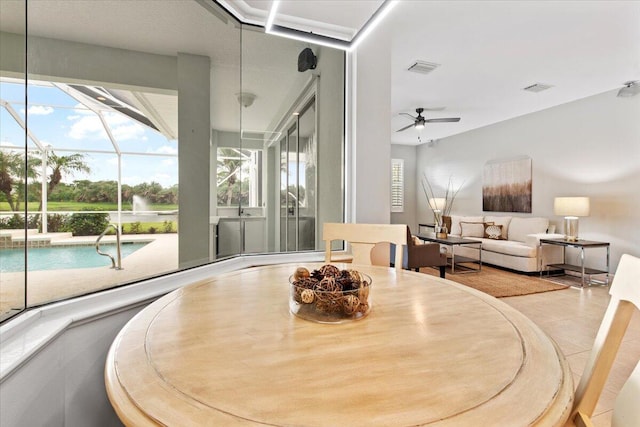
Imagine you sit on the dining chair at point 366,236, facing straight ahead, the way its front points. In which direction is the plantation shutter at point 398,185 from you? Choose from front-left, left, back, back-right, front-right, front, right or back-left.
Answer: back

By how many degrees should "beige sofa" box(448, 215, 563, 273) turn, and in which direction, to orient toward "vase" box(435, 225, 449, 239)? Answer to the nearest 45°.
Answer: approximately 45° to its right

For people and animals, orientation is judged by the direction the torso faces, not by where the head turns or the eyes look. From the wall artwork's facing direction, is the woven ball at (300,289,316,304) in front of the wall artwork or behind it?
in front

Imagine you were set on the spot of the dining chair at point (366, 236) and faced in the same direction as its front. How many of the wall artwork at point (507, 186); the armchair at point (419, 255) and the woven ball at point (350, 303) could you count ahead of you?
1

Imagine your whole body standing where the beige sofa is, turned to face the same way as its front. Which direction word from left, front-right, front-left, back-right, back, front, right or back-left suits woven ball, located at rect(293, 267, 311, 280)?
front-left

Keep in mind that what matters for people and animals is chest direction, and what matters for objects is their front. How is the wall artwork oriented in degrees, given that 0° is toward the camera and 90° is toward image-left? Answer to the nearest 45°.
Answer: approximately 45°

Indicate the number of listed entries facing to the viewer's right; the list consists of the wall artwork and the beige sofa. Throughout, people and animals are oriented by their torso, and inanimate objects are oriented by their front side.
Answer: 0

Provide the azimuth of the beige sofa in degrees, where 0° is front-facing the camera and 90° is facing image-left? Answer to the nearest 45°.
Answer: approximately 45°

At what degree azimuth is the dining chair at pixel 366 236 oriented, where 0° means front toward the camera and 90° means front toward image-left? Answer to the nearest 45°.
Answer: approximately 0°
